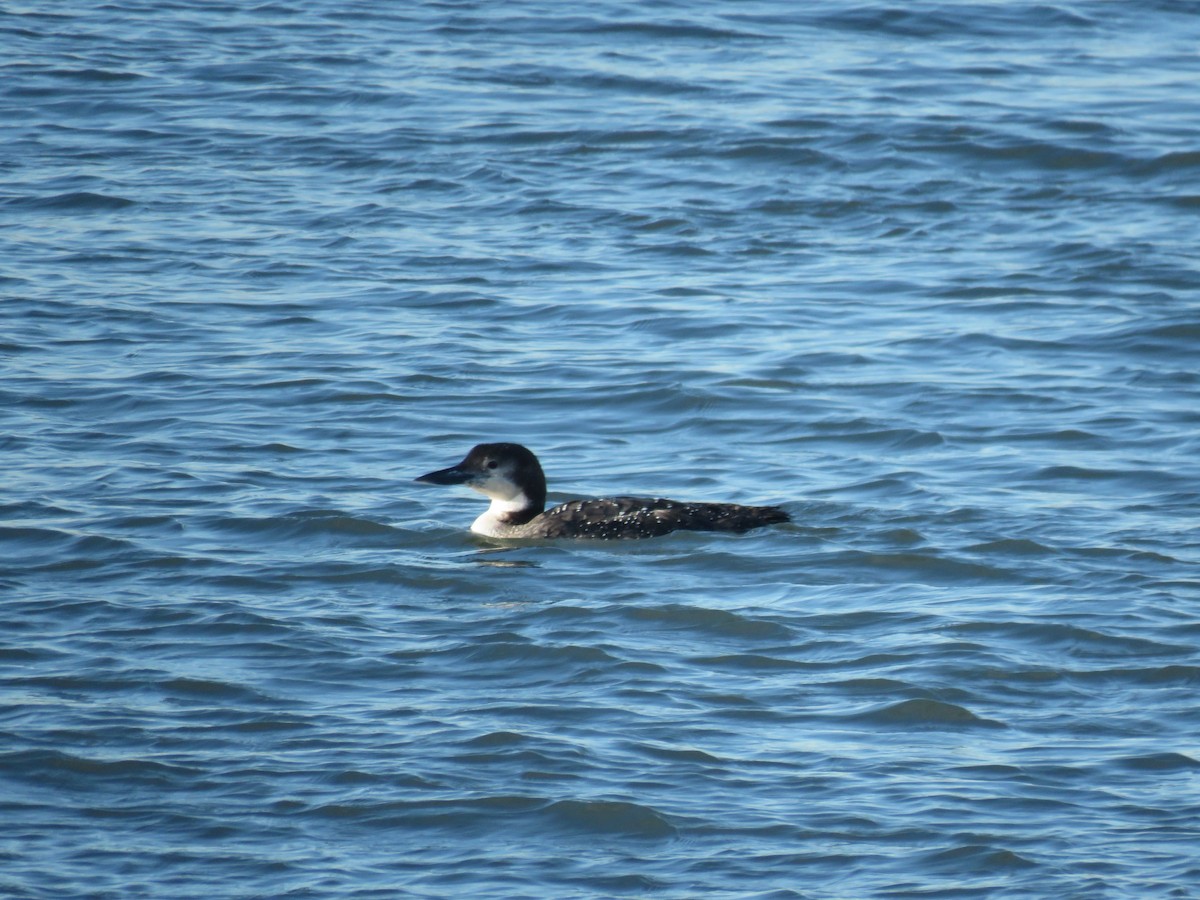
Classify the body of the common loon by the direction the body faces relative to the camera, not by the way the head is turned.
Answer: to the viewer's left
